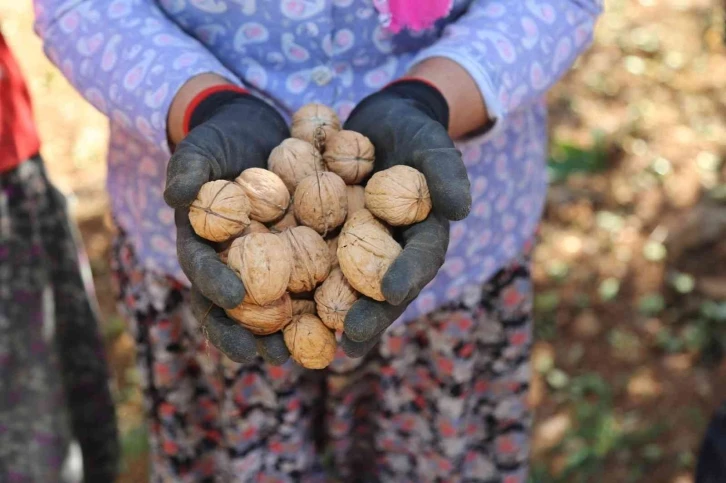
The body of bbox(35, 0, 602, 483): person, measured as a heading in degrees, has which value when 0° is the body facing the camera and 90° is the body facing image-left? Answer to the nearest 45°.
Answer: approximately 0°

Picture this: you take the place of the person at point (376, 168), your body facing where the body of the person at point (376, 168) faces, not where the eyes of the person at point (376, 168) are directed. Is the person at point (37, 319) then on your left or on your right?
on your right
